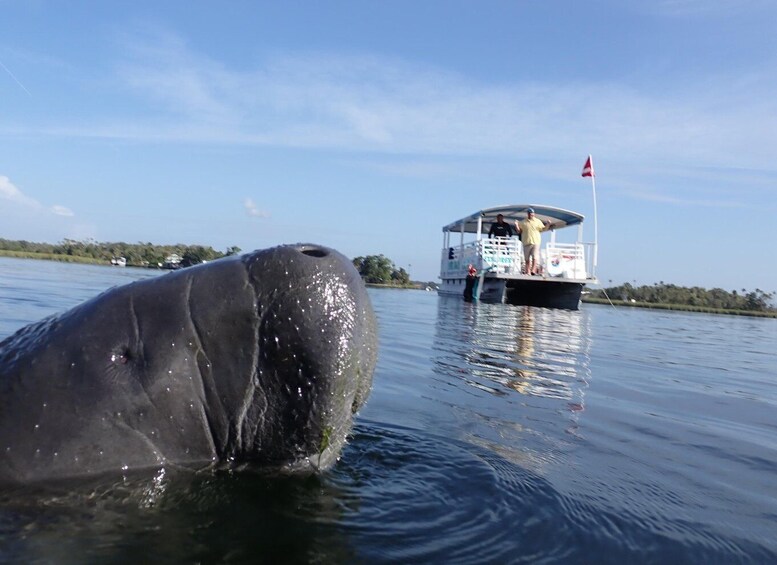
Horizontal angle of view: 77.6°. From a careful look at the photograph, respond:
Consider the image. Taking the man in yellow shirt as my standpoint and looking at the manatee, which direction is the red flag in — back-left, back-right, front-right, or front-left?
back-left

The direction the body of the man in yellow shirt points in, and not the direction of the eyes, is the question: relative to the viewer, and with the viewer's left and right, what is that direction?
facing the viewer

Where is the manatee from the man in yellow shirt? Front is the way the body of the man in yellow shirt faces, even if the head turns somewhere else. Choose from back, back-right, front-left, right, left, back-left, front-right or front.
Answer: front

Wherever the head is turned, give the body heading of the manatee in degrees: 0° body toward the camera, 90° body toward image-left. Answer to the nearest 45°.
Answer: approximately 270°

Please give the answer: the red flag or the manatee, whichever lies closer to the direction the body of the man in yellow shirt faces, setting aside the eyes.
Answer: the manatee

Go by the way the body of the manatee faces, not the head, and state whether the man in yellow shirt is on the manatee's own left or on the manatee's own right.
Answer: on the manatee's own left

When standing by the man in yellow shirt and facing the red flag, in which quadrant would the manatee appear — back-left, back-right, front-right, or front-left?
back-right

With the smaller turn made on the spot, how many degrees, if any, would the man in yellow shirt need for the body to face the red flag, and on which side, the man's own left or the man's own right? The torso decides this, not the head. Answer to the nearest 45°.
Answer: approximately 135° to the man's own left

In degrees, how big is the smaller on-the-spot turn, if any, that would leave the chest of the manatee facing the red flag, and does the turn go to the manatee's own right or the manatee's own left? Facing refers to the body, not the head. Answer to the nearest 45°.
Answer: approximately 45° to the manatee's own left

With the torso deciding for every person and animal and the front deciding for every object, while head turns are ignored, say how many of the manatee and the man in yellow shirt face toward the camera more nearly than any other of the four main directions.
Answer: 1

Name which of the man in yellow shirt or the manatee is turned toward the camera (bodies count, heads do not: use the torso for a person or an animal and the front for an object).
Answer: the man in yellow shirt
